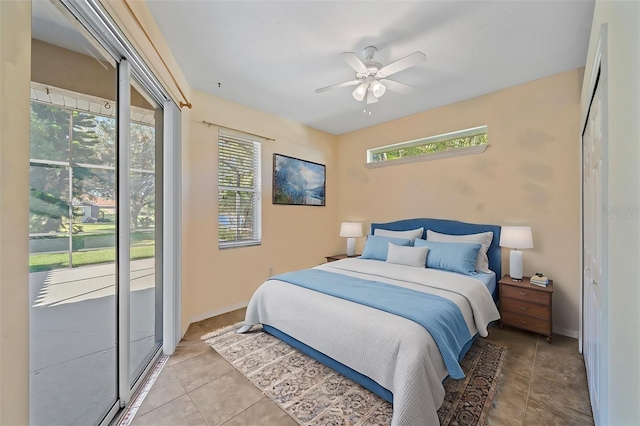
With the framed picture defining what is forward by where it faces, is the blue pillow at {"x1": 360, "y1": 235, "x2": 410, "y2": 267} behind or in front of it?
in front

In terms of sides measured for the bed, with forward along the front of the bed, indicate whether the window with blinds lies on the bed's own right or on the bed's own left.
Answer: on the bed's own right

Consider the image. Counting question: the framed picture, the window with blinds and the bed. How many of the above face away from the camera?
0

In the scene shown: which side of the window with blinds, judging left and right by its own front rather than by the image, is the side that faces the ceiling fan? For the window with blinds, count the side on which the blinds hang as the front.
front

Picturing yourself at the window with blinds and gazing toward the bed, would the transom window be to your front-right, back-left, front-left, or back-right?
front-left

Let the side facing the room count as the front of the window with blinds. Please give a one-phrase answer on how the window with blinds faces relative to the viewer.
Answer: facing the viewer and to the right of the viewer

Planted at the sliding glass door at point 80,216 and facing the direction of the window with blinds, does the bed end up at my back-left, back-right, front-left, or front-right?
front-right

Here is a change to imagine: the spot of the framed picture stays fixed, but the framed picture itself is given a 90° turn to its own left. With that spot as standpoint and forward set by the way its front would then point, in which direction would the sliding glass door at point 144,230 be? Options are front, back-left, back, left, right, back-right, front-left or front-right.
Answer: back

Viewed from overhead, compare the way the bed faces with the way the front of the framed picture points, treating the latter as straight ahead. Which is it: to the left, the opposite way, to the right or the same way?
to the right

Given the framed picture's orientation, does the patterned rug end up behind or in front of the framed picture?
in front

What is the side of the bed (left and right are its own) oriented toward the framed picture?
right

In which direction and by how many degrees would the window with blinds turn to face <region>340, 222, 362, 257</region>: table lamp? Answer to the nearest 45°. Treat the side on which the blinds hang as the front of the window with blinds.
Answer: approximately 45° to its left

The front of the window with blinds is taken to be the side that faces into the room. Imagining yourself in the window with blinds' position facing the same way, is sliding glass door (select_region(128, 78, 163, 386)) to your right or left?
on your right
